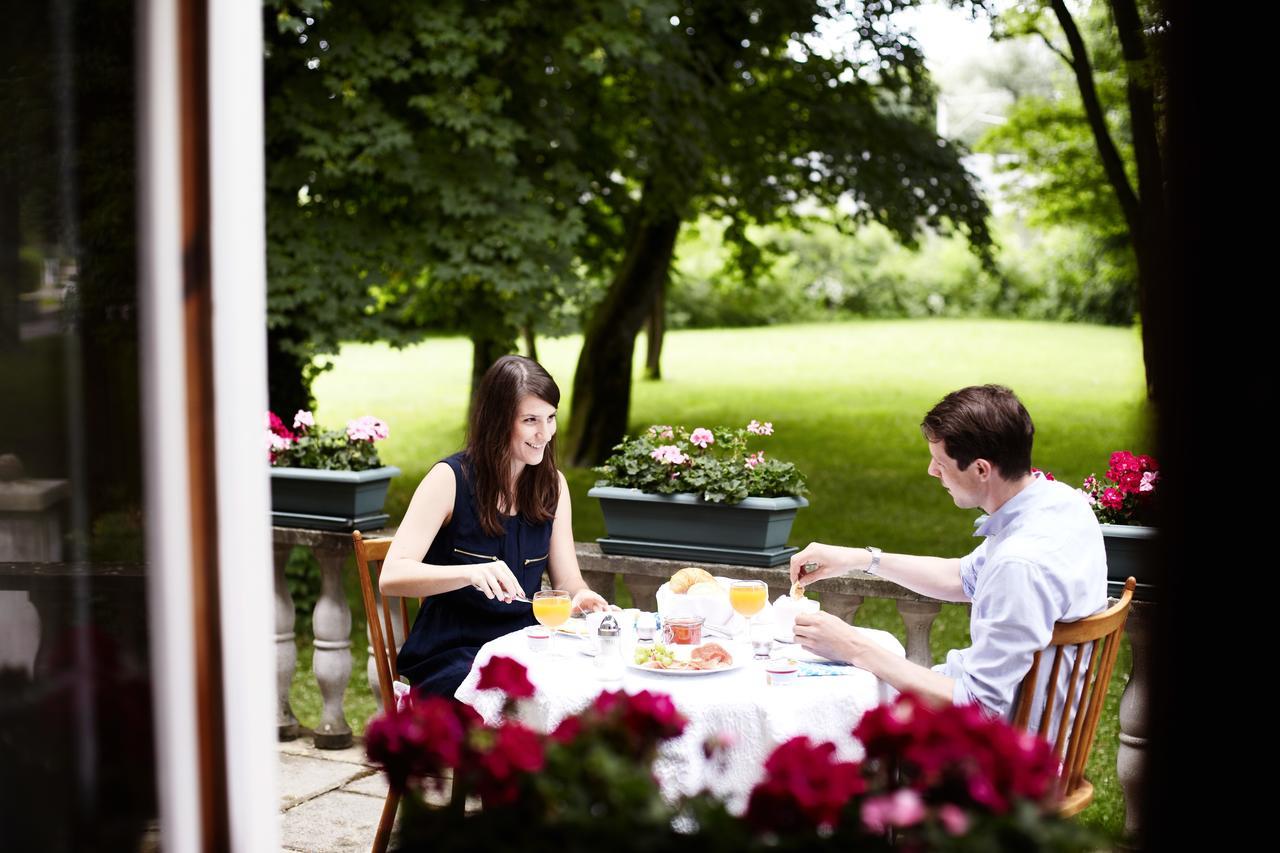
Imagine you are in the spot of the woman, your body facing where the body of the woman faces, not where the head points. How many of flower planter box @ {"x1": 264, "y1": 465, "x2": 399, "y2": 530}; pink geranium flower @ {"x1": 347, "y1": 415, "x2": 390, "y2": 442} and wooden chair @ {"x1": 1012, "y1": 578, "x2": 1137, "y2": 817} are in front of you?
1

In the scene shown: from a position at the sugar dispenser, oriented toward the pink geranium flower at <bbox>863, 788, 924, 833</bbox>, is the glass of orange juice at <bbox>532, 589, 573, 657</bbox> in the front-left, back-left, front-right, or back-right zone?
back-right

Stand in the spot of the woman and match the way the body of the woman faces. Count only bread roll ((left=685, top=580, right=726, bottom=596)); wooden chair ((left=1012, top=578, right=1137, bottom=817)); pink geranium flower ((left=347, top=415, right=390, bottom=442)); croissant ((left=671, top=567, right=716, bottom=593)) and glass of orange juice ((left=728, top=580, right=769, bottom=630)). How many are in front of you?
4

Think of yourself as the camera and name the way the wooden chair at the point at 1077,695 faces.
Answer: facing away from the viewer and to the left of the viewer

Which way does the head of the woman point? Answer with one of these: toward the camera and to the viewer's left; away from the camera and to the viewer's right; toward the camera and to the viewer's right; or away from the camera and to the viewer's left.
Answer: toward the camera and to the viewer's right

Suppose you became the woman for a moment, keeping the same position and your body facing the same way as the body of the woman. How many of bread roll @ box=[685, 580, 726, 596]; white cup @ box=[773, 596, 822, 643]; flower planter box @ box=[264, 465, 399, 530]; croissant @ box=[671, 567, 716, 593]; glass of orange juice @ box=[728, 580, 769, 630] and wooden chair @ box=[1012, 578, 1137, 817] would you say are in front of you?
5

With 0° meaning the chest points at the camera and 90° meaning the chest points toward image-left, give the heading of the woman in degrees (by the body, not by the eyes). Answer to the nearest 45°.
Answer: approximately 315°

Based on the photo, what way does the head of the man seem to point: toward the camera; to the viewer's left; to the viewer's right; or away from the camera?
to the viewer's left

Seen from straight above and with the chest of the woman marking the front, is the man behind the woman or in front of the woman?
in front
